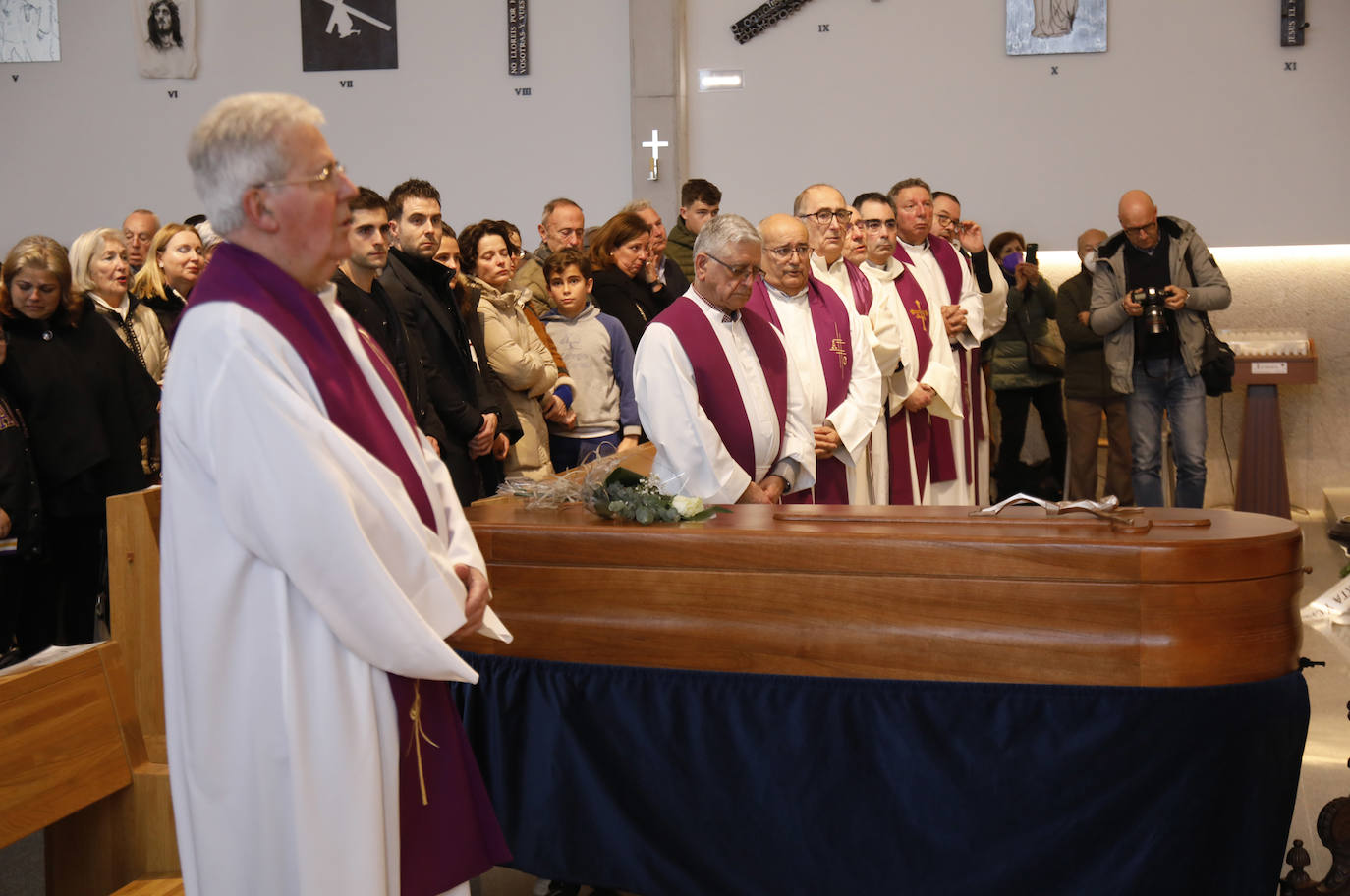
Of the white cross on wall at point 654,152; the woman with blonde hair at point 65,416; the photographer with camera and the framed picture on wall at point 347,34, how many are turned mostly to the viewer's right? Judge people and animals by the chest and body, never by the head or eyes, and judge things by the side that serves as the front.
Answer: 0

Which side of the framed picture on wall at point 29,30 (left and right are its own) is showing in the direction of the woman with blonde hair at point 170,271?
front

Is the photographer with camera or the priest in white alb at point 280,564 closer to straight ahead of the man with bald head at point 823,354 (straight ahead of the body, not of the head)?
the priest in white alb

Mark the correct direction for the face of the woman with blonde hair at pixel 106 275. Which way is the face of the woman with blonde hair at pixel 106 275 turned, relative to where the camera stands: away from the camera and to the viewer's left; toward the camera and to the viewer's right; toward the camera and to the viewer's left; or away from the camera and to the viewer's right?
toward the camera and to the viewer's right

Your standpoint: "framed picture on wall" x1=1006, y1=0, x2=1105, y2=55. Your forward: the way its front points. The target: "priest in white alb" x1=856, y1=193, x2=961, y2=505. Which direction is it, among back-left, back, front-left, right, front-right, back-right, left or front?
front

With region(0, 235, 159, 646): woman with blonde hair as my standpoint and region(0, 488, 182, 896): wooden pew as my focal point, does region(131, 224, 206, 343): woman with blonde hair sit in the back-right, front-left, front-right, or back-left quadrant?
back-left

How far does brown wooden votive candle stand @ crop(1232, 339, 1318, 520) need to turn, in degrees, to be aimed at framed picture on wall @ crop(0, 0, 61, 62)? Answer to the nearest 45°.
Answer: approximately 90° to its right

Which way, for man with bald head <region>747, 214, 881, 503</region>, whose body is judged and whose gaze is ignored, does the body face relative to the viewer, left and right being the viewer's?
facing the viewer

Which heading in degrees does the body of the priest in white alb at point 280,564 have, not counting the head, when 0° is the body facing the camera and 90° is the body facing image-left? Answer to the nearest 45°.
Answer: approximately 270°

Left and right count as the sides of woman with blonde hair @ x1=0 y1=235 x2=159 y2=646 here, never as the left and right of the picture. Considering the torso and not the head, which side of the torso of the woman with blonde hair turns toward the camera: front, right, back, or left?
front

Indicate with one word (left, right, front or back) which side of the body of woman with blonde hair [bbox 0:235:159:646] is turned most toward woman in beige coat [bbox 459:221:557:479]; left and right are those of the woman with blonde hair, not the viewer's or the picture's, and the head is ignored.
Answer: left

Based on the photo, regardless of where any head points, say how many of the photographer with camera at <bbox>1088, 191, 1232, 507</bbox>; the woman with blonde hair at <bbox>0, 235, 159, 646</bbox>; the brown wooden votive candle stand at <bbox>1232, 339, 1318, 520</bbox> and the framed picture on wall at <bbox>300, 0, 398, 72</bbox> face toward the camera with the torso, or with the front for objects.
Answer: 4

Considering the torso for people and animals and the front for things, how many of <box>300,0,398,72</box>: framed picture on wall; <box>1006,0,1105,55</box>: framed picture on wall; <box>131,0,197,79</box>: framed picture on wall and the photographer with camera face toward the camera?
4

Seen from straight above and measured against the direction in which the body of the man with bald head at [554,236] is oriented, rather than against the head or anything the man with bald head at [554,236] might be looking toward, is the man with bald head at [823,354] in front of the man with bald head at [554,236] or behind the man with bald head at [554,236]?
in front

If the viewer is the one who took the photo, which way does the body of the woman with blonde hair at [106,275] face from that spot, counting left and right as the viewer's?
facing the viewer and to the right of the viewer

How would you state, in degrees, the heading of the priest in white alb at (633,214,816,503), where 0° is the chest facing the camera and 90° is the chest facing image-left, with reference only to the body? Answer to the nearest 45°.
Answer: approximately 315°

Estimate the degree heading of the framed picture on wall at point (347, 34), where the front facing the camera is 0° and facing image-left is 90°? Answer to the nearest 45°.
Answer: approximately 0°

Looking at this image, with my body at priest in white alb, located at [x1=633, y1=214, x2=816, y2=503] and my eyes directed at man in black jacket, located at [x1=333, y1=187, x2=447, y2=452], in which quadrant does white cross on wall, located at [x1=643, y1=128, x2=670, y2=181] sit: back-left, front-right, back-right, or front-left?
front-right
